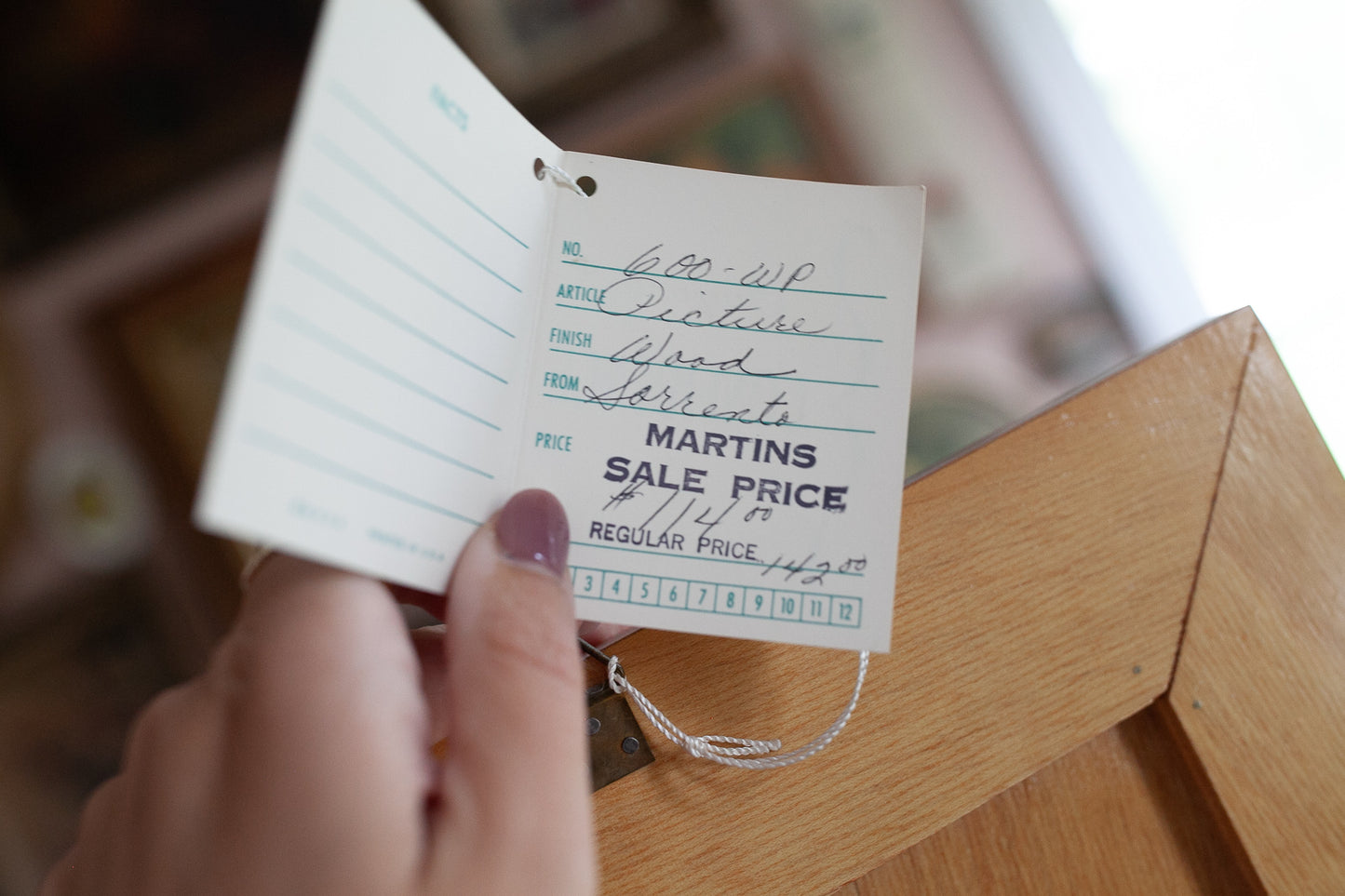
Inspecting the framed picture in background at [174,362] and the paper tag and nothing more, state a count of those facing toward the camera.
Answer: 2

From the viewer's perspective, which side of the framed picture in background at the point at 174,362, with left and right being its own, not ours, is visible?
front

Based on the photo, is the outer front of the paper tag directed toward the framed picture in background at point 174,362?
no

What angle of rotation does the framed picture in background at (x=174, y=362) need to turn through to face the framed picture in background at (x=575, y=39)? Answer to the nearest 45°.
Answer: approximately 45° to its left

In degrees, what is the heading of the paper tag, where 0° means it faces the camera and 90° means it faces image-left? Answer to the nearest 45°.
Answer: approximately 0°
